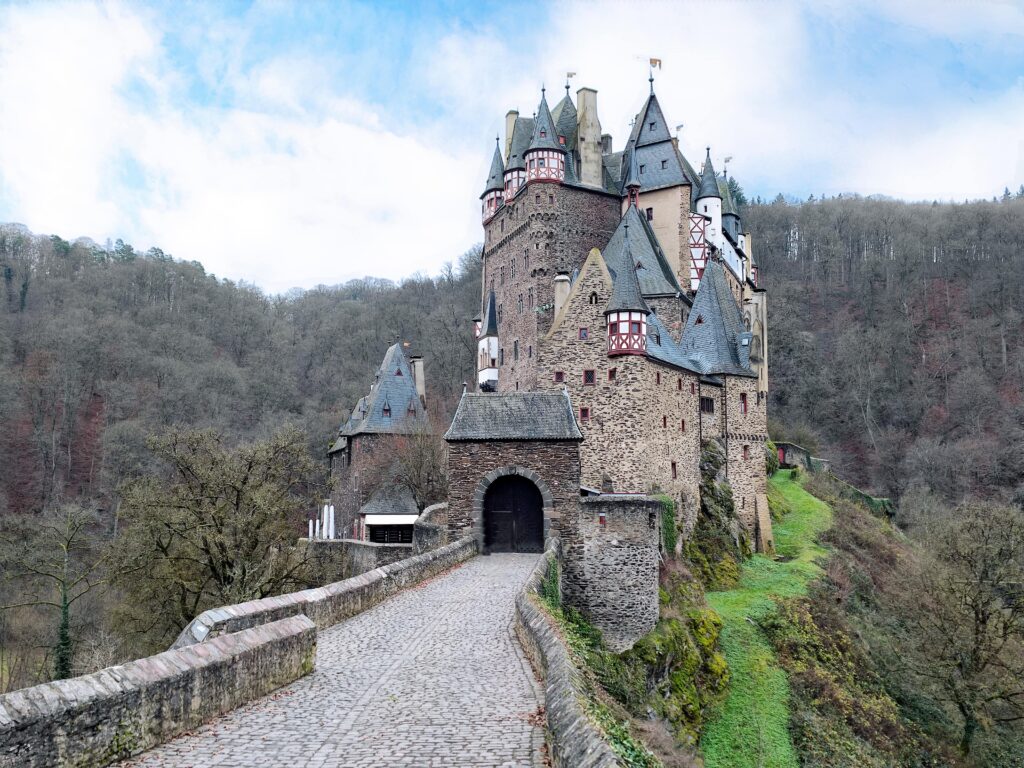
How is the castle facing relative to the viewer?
toward the camera
